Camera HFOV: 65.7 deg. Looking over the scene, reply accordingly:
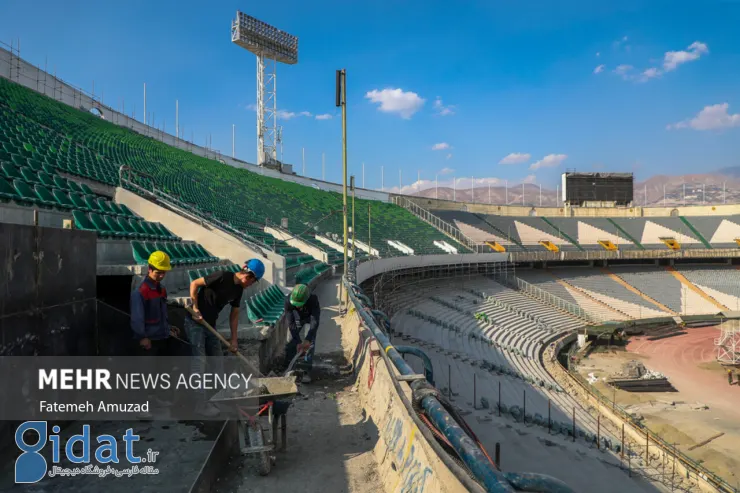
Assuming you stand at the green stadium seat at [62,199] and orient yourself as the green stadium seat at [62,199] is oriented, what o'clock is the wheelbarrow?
The wheelbarrow is roughly at 1 o'clock from the green stadium seat.

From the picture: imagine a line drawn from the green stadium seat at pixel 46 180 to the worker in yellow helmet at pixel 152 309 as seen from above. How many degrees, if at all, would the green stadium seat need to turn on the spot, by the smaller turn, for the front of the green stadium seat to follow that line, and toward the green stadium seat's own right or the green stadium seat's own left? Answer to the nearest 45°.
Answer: approximately 45° to the green stadium seat's own right

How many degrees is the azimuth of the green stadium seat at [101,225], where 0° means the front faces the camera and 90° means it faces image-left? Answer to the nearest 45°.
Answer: approximately 315°

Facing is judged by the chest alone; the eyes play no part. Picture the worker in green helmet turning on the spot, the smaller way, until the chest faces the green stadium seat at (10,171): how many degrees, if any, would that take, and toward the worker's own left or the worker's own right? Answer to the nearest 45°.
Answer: approximately 135° to the worker's own right

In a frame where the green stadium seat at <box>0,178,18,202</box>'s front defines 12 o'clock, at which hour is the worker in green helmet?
The worker in green helmet is roughly at 12 o'clock from the green stadium seat.

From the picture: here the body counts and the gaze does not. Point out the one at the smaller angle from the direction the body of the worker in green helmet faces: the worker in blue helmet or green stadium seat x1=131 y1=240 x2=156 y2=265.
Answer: the worker in blue helmet

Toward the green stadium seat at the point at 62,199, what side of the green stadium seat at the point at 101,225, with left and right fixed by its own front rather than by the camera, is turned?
back

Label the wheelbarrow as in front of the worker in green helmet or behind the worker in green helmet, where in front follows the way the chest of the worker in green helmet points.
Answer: in front

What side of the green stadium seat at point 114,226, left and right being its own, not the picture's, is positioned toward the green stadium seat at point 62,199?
back

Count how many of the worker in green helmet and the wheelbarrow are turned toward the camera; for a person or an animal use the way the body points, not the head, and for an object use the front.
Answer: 2

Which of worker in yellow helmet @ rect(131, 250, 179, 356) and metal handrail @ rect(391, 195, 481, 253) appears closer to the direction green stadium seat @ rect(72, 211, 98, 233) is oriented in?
the worker in yellow helmet

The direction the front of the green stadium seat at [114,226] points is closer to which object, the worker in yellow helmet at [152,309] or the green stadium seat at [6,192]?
the worker in yellow helmet

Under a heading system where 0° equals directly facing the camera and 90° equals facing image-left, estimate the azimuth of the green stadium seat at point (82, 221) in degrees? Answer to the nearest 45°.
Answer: approximately 315°
